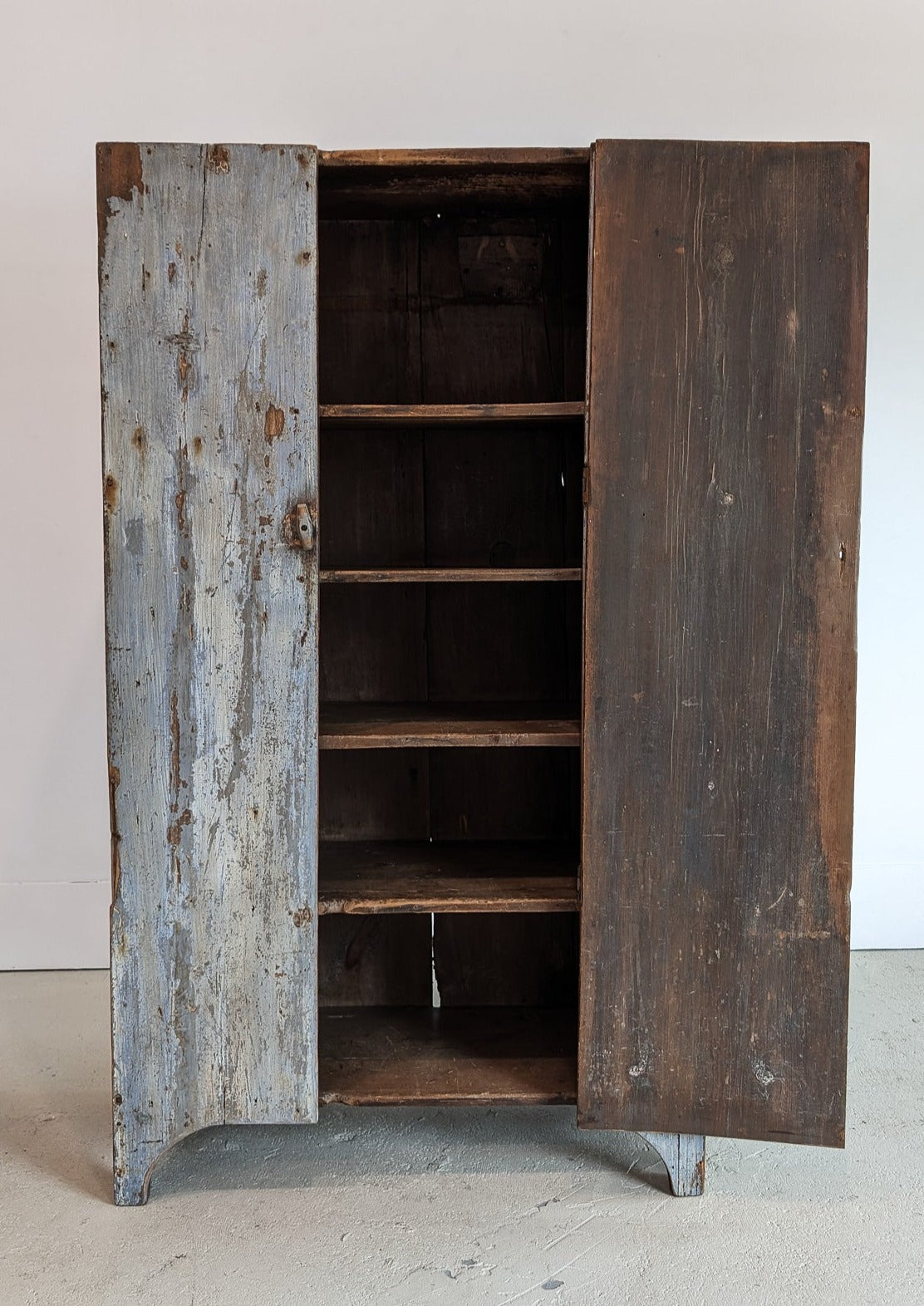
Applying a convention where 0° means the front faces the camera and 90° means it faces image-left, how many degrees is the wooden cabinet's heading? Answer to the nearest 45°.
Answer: approximately 0°
